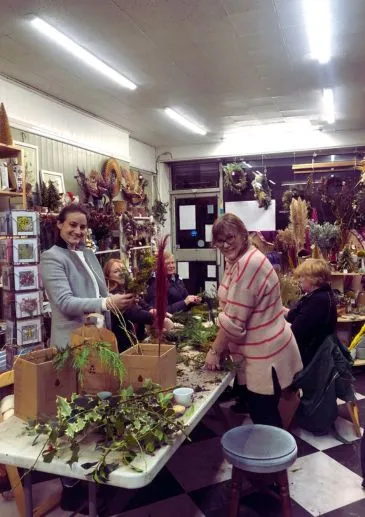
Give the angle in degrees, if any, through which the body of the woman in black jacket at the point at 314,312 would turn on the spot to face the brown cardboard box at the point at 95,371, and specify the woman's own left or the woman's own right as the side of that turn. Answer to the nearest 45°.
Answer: approximately 45° to the woman's own left

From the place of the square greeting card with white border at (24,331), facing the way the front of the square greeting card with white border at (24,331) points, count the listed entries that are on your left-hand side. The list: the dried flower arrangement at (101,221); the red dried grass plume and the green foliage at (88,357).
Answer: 1

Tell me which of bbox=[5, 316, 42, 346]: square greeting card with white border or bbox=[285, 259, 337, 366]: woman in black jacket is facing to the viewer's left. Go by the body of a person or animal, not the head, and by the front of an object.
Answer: the woman in black jacket

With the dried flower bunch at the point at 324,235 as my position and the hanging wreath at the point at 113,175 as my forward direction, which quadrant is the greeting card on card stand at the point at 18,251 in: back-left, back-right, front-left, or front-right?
front-left

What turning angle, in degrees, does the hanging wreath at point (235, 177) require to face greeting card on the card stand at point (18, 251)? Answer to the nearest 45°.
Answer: approximately 45° to its right

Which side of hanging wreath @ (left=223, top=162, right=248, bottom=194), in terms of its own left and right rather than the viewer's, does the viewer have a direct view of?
front

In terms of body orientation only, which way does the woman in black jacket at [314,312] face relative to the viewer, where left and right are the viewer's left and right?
facing to the left of the viewer

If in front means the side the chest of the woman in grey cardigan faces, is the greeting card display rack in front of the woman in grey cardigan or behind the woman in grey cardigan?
behind

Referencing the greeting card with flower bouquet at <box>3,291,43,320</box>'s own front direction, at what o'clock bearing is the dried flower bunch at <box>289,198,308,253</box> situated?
The dried flower bunch is roughly at 10 o'clock from the greeting card with flower bouquet.

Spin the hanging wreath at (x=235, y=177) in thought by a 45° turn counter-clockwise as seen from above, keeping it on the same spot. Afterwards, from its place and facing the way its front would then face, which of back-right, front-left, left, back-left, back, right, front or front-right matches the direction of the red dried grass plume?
front-right

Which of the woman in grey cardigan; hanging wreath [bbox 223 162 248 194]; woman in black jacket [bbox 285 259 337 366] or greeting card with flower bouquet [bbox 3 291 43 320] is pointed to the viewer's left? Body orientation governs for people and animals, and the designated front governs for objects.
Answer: the woman in black jacket

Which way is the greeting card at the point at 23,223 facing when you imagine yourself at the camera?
facing the viewer and to the right of the viewer

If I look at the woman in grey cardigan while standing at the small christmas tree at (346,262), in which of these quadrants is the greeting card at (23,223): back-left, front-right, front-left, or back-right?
front-right

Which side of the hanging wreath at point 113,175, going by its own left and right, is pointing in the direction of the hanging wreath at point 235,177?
left

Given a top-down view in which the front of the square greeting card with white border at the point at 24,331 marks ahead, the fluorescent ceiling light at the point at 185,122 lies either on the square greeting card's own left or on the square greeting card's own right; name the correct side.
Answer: on the square greeting card's own left

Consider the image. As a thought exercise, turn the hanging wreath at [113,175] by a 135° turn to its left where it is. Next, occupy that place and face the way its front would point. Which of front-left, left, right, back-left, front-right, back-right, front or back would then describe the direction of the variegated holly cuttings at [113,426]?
back

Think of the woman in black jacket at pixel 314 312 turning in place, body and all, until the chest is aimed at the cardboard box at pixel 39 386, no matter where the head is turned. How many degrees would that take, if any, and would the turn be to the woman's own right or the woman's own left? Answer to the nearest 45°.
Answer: approximately 45° to the woman's own left
